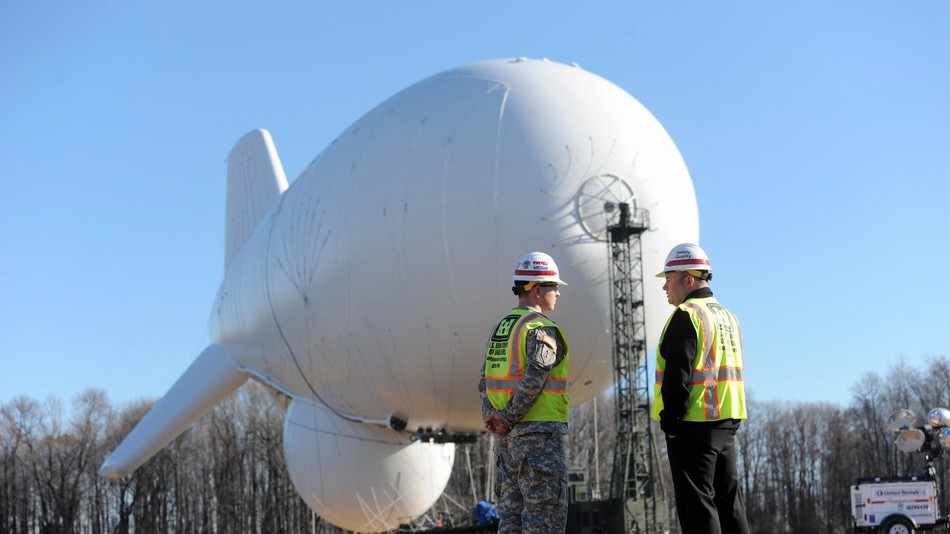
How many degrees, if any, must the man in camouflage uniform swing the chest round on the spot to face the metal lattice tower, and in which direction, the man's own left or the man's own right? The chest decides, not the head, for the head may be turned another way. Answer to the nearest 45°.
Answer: approximately 45° to the man's own left

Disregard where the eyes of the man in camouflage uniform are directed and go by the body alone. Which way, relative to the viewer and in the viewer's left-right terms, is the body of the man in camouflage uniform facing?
facing away from the viewer and to the right of the viewer

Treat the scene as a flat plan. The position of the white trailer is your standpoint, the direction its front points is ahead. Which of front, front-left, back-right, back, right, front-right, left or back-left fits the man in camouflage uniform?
right

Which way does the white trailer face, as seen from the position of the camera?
facing to the right of the viewer

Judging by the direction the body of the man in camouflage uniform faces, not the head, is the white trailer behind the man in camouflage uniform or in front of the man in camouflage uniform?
in front

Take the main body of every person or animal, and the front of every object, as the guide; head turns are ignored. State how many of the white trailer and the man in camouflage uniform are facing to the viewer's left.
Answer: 0

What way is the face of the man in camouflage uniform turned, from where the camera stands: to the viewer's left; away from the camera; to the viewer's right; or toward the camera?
to the viewer's right
